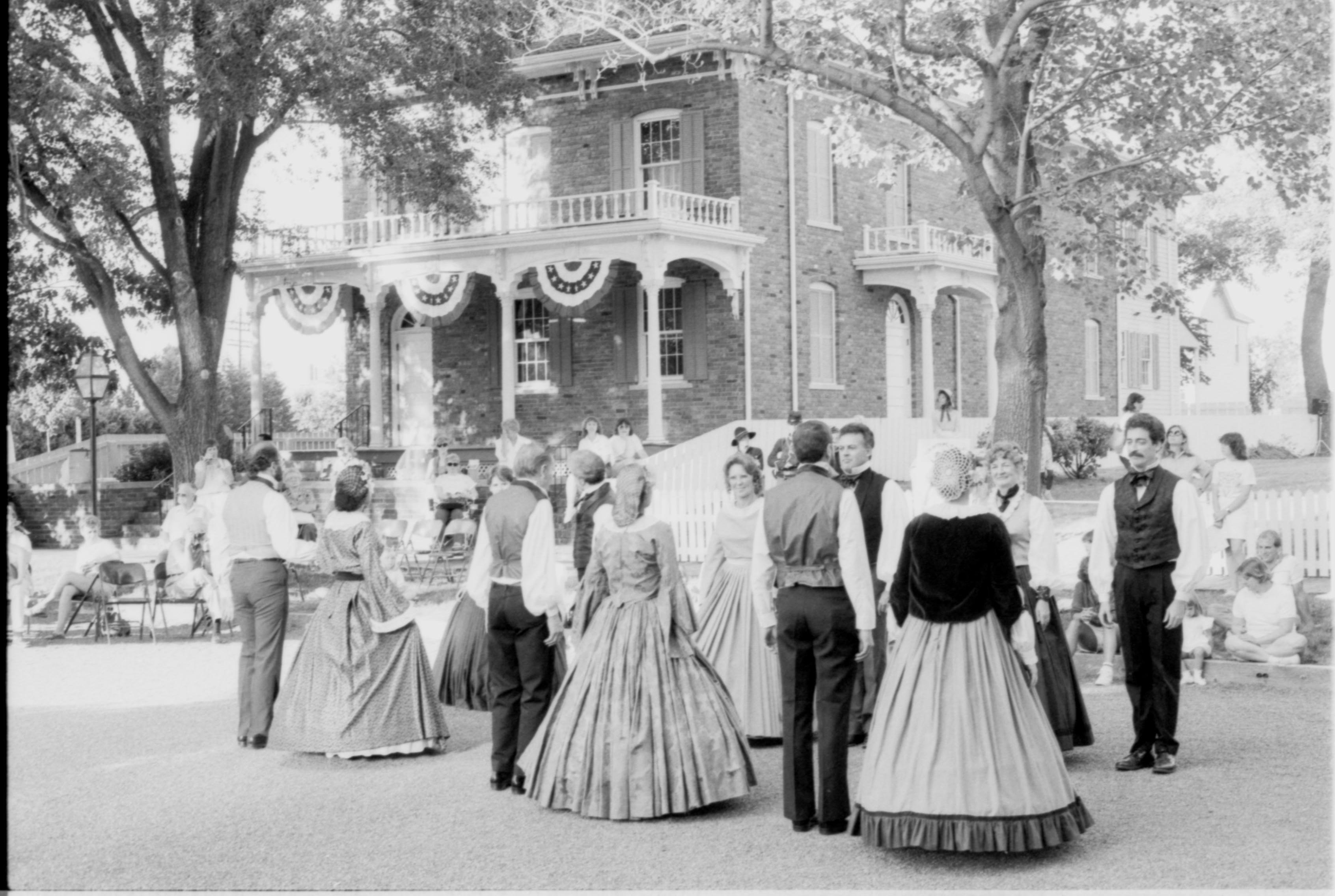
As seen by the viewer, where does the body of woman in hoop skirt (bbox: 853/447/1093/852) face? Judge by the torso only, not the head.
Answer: away from the camera

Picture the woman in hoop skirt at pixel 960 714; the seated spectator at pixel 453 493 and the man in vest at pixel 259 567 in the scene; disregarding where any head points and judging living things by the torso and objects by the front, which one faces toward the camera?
the seated spectator

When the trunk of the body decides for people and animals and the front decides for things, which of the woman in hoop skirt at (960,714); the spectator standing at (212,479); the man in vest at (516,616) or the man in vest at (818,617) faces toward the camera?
the spectator standing

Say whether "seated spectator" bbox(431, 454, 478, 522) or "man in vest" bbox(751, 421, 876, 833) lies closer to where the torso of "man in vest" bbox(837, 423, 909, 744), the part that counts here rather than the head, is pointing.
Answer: the man in vest

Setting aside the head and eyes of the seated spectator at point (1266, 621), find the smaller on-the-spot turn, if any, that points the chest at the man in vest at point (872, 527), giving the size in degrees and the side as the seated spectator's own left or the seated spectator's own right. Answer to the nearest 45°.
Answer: approximately 45° to the seated spectator's own right

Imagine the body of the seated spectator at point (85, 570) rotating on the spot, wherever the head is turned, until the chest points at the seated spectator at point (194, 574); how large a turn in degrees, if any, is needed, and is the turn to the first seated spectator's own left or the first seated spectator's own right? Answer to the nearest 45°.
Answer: approximately 135° to the first seated spectator's own left

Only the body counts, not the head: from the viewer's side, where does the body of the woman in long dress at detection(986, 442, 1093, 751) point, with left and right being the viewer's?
facing the viewer and to the left of the viewer

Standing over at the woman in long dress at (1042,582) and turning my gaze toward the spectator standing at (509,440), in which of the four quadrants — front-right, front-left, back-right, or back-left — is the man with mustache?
back-right

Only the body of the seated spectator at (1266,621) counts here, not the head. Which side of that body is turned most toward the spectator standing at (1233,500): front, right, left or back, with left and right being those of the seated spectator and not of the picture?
back

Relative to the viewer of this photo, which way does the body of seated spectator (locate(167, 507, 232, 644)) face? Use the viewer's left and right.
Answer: facing the viewer and to the right of the viewer

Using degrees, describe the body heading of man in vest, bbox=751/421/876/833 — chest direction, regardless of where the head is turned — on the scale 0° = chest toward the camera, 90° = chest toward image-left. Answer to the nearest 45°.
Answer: approximately 180°

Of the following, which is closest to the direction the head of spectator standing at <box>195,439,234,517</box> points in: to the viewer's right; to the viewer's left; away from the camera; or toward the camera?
toward the camera

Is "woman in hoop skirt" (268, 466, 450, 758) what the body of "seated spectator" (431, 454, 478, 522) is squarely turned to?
yes

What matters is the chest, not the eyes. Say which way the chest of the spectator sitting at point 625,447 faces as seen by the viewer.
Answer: toward the camera

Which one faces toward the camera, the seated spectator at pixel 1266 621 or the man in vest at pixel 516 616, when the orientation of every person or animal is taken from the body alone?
the seated spectator

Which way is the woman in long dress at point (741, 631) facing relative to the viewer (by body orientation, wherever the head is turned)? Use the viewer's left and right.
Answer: facing the viewer
